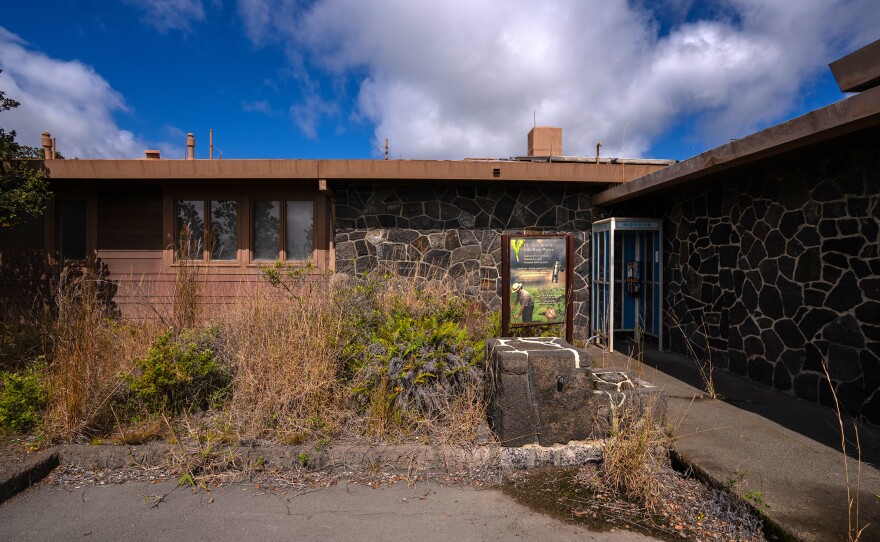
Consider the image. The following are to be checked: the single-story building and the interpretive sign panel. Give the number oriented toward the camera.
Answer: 2

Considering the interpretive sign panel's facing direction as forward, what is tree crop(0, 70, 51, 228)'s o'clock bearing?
The tree is roughly at 3 o'clock from the interpretive sign panel.

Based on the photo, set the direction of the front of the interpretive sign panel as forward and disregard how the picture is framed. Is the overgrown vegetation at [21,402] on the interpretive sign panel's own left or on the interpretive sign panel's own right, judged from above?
on the interpretive sign panel's own right

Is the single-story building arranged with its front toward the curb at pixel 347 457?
yes

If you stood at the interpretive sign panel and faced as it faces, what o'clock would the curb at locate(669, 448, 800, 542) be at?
The curb is roughly at 11 o'clock from the interpretive sign panel.

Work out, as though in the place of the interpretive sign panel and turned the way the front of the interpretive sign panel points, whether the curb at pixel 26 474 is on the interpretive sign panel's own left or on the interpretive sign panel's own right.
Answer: on the interpretive sign panel's own right

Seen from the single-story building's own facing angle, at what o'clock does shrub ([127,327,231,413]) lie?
The shrub is roughly at 1 o'clock from the single-story building.

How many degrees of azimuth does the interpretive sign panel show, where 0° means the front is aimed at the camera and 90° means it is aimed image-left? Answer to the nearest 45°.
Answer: approximately 0°
